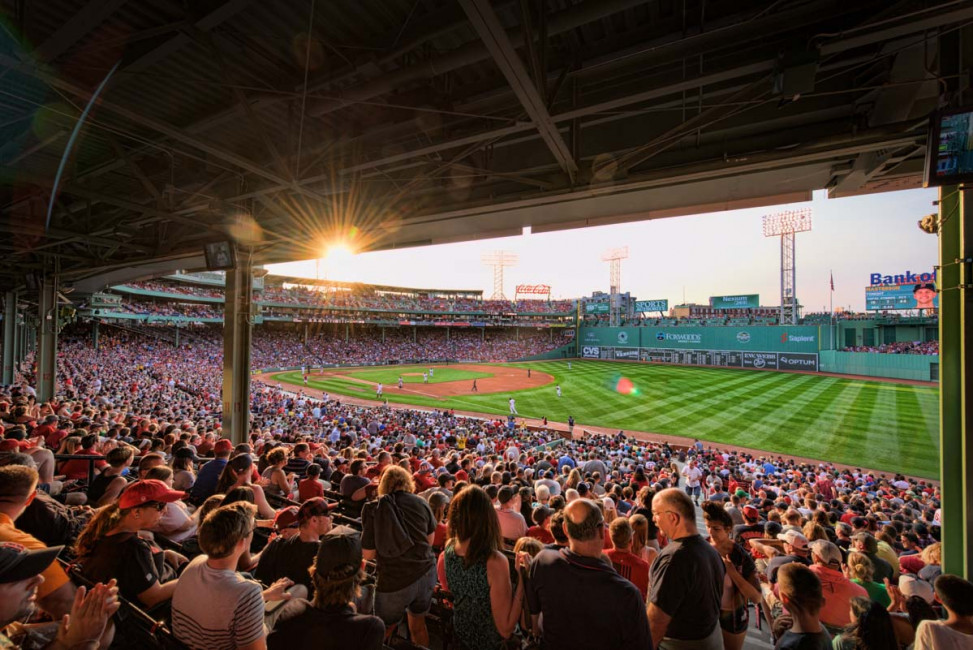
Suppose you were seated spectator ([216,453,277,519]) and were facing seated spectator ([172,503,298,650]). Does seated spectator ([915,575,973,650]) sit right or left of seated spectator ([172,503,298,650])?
left

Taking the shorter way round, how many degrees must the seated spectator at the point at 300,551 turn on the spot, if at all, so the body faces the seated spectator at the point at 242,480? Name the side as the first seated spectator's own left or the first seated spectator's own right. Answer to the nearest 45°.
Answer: approximately 45° to the first seated spectator's own left

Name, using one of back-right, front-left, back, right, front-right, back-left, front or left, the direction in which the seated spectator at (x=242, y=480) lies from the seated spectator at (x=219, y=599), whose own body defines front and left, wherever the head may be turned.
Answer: front-left

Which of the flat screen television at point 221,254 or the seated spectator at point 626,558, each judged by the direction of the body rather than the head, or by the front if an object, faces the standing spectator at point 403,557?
the flat screen television

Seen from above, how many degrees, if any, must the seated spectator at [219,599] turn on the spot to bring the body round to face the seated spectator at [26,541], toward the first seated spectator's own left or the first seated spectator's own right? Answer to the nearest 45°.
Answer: approximately 90° to the first seated spectator's own left

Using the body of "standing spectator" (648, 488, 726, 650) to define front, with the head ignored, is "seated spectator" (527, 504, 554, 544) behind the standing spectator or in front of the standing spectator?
in front

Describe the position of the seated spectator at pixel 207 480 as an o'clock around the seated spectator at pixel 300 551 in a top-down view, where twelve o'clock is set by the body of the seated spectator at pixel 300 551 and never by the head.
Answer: the seated spectator at pixel 207 480 is roughly at 10 o'clock from the seated spectator at pixel 300 551.

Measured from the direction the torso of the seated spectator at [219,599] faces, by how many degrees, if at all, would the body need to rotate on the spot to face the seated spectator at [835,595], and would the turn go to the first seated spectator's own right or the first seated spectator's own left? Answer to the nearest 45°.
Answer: approximately 45° to the first seated spectator's own right

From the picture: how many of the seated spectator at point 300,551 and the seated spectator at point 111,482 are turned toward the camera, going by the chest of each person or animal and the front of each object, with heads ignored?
0

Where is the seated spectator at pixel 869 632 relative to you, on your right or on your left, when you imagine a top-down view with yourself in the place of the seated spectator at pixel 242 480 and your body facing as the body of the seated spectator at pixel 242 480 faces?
on your right

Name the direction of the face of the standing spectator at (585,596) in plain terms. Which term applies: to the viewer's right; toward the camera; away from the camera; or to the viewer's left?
away from the camera

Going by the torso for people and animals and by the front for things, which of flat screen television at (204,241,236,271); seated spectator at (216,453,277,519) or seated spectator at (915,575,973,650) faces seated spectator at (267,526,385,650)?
the flat screen television

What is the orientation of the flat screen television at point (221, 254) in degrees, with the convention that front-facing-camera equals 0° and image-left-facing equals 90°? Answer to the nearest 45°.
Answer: approximately 0°
